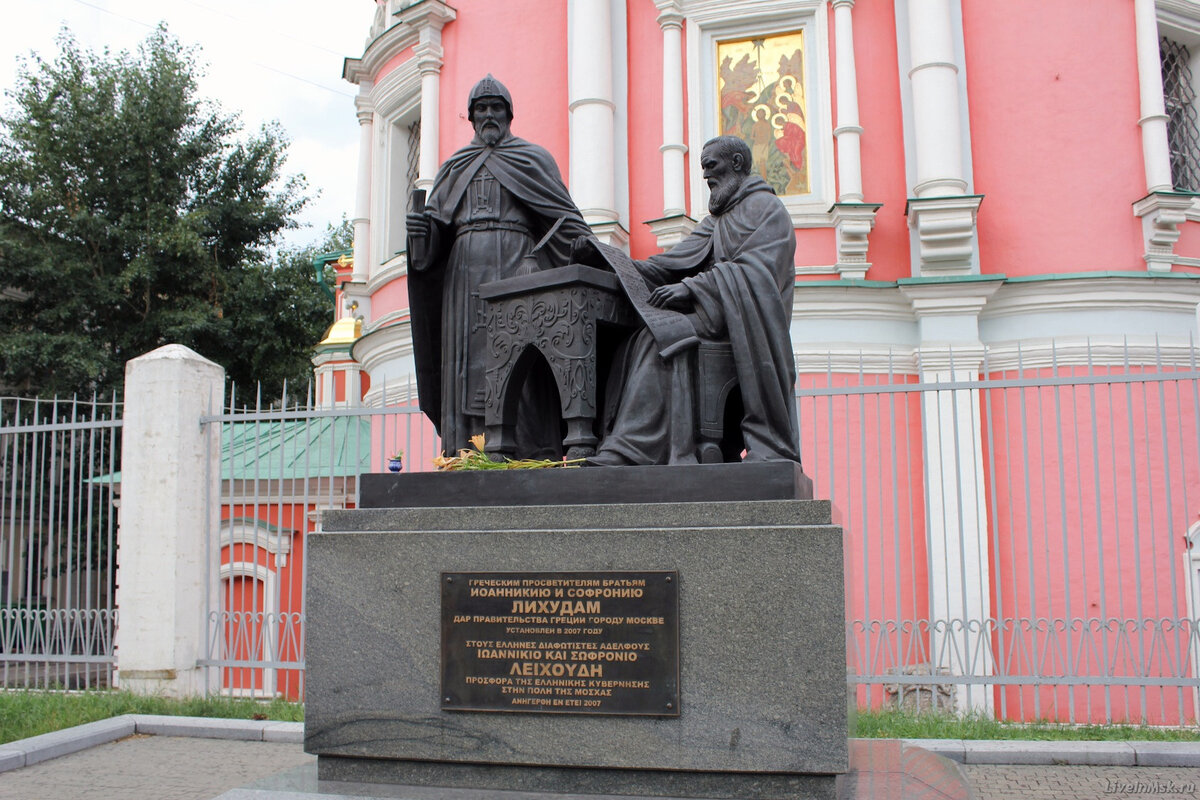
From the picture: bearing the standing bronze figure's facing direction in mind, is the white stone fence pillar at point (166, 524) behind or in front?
behind

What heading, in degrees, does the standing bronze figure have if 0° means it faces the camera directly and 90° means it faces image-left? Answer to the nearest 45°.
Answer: approximately 0°

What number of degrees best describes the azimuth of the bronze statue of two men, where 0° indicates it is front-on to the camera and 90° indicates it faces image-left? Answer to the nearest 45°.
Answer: approximately 0°

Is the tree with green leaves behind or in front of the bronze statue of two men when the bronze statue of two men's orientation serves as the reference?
behind

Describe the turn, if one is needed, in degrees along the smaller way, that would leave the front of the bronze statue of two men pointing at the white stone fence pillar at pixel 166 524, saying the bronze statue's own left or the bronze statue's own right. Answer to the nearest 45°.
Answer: approximately 135° to the bronze statue's own right
